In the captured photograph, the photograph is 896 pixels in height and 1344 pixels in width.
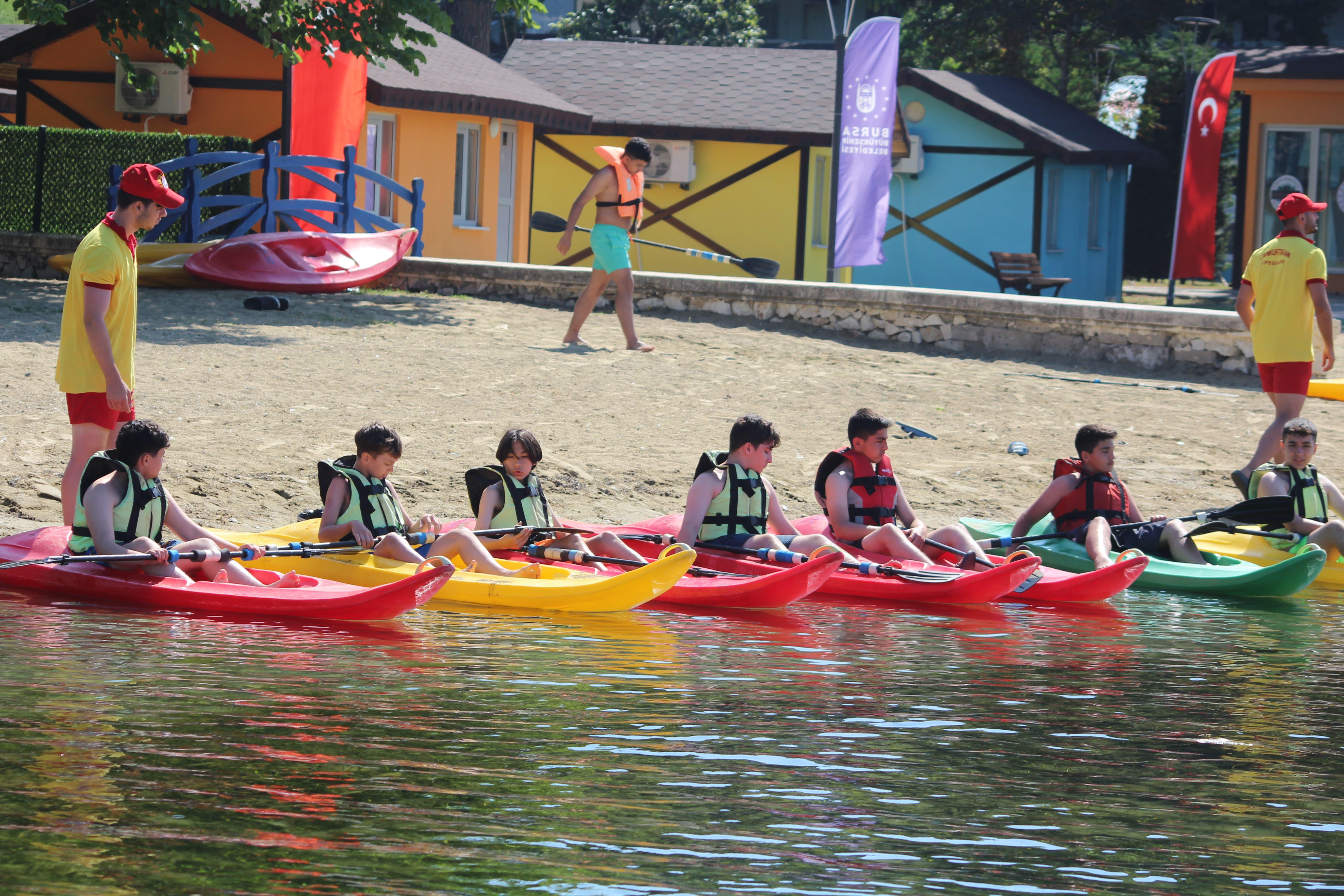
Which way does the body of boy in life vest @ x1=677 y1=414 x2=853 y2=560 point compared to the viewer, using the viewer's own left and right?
facing the viewer and to the right of the viewer

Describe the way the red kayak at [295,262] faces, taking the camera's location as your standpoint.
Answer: facing to the right of the viewer

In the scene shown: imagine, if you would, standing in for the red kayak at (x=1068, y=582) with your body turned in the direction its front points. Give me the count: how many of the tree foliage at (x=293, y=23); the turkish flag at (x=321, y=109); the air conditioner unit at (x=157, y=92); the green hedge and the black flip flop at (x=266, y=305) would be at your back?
5

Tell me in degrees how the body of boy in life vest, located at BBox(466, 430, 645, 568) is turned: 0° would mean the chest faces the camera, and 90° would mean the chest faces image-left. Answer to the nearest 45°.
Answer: approximately 315°

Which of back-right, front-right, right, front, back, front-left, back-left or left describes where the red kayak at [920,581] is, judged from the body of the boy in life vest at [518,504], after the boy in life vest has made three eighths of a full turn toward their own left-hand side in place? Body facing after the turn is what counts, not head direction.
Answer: right

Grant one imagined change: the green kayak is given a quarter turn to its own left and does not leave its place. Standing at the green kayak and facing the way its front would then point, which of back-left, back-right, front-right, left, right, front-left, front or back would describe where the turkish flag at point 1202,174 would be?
front-left

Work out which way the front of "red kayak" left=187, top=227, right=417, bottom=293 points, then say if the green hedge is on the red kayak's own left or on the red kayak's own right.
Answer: on the red kayak's own left

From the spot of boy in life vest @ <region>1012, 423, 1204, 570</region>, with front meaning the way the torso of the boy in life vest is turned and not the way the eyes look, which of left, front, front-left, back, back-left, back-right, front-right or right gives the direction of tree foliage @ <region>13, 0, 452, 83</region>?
back

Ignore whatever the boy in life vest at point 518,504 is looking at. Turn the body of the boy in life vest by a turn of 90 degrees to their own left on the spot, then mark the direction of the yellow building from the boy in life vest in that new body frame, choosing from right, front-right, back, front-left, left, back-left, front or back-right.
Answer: front-left

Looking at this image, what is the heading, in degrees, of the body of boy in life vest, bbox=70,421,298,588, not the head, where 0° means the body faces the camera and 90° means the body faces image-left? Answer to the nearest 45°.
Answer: approximately 315°

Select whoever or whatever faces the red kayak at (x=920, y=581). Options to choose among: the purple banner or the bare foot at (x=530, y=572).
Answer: the bare foot

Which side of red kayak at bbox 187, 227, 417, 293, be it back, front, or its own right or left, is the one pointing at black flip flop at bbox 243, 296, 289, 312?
right

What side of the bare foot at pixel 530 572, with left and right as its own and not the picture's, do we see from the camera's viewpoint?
right
